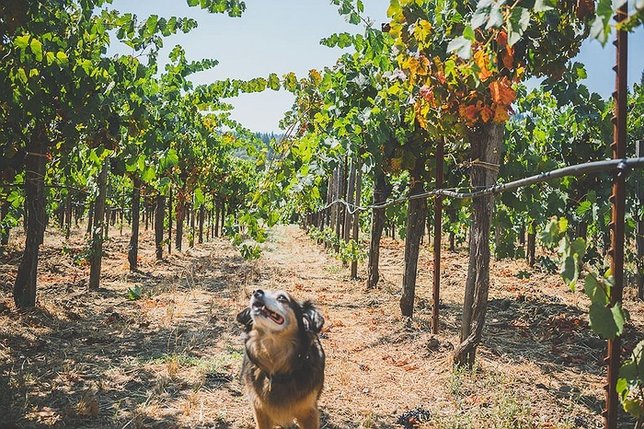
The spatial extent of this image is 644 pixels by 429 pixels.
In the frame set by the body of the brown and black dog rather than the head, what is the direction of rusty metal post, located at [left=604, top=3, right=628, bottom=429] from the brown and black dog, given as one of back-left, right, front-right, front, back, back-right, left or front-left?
front-left

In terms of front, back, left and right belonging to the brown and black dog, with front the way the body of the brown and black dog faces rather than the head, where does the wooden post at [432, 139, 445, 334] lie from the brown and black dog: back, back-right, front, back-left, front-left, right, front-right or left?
back-left

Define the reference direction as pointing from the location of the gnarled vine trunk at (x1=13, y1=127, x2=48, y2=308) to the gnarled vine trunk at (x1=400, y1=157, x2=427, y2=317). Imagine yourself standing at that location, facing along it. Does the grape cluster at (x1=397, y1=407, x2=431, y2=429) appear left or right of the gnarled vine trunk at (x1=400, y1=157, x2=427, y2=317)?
right

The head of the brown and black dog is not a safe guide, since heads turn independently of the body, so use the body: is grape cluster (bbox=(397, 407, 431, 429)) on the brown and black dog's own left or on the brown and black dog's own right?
on the brown and black dog's own left

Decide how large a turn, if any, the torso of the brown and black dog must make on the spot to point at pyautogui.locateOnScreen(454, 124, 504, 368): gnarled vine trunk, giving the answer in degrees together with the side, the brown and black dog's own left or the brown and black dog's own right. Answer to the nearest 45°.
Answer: approximately 135° to the brown and black dog's own left

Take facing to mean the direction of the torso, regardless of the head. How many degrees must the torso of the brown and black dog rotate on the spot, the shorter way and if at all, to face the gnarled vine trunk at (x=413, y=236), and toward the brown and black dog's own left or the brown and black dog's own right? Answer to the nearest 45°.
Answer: approximately 135° to the brown and black dog's own left

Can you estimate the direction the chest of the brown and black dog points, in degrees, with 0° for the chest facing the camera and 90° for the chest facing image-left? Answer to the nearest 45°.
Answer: approximately 0°
